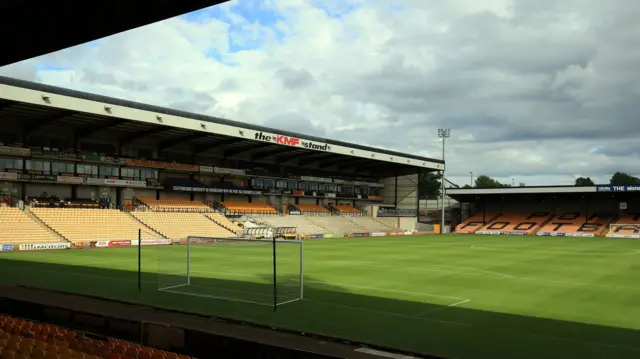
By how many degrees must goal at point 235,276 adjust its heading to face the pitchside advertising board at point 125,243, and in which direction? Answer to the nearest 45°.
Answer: approximately 45° to its left

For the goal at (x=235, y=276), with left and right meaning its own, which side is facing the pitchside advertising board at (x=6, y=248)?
left

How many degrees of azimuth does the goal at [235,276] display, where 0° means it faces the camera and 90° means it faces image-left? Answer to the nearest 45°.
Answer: approximately 225°

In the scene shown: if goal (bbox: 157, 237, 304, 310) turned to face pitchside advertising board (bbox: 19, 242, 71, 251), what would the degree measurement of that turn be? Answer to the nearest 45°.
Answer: approximately 90° to its left
